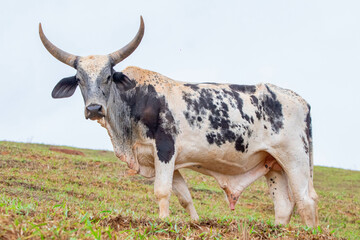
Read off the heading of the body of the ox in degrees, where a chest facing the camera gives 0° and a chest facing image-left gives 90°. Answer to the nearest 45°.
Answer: approximately 90°
